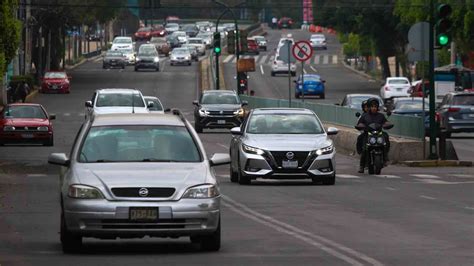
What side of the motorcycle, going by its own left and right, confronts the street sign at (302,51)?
back

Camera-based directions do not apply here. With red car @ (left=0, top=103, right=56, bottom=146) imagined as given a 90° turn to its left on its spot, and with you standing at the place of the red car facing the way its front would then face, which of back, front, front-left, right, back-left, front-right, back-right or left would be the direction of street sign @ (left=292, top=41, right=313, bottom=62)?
front

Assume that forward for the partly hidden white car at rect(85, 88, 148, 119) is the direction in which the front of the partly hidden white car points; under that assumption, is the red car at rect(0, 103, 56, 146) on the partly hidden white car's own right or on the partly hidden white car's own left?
on the partly hidden white car's own right

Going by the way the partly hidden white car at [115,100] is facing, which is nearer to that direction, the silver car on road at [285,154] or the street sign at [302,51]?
the silver car on road

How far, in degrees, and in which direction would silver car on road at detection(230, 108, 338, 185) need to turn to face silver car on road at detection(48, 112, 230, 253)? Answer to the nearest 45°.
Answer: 0° — it already faces it

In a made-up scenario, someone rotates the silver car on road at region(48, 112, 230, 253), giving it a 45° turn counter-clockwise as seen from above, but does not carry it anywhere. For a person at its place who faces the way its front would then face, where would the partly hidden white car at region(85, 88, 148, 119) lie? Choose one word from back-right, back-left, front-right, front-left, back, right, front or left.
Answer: back-left

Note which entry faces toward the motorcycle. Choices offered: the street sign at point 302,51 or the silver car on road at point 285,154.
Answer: the street sign

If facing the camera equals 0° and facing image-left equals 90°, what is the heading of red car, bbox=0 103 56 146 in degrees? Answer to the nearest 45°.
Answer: approximately 0°

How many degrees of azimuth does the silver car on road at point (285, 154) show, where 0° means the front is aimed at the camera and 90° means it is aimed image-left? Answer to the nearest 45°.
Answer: approximately 0°

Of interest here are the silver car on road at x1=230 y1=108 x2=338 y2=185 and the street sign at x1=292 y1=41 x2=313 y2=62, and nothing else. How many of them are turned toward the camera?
2
